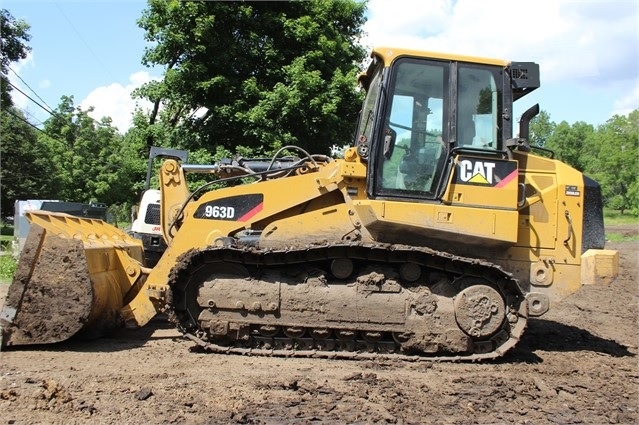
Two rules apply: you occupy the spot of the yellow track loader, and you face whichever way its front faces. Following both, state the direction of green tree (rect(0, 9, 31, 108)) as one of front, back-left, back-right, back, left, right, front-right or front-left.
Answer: front-right

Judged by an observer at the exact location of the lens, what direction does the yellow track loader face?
facing to the left of the viewer

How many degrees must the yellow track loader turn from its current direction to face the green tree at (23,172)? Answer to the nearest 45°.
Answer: approximately 45° to its right

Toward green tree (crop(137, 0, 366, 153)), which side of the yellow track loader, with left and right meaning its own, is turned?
right

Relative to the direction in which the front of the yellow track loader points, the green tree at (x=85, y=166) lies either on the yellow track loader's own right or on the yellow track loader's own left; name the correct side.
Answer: on the yellow track loader's own right
